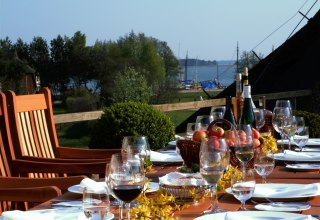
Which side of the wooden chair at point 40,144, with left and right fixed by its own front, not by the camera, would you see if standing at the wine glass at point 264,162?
front

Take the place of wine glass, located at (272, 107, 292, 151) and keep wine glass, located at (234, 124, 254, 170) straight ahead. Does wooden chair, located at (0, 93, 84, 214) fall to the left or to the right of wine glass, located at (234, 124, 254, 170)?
right

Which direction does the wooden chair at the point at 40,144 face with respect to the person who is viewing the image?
facing the viewer and to the right of the viewer

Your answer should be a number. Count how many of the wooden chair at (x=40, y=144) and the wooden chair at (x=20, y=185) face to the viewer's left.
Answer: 0

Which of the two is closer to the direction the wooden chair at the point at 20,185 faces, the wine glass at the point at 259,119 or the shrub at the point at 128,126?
the wine glass

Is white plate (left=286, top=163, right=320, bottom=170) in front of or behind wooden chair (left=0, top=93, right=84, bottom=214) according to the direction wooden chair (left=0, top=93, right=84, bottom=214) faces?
in front

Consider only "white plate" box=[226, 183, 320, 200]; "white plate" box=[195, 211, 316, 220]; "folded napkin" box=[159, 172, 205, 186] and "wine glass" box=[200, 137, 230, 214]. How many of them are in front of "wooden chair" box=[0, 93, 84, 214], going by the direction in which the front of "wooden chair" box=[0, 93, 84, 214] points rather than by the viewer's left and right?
4
